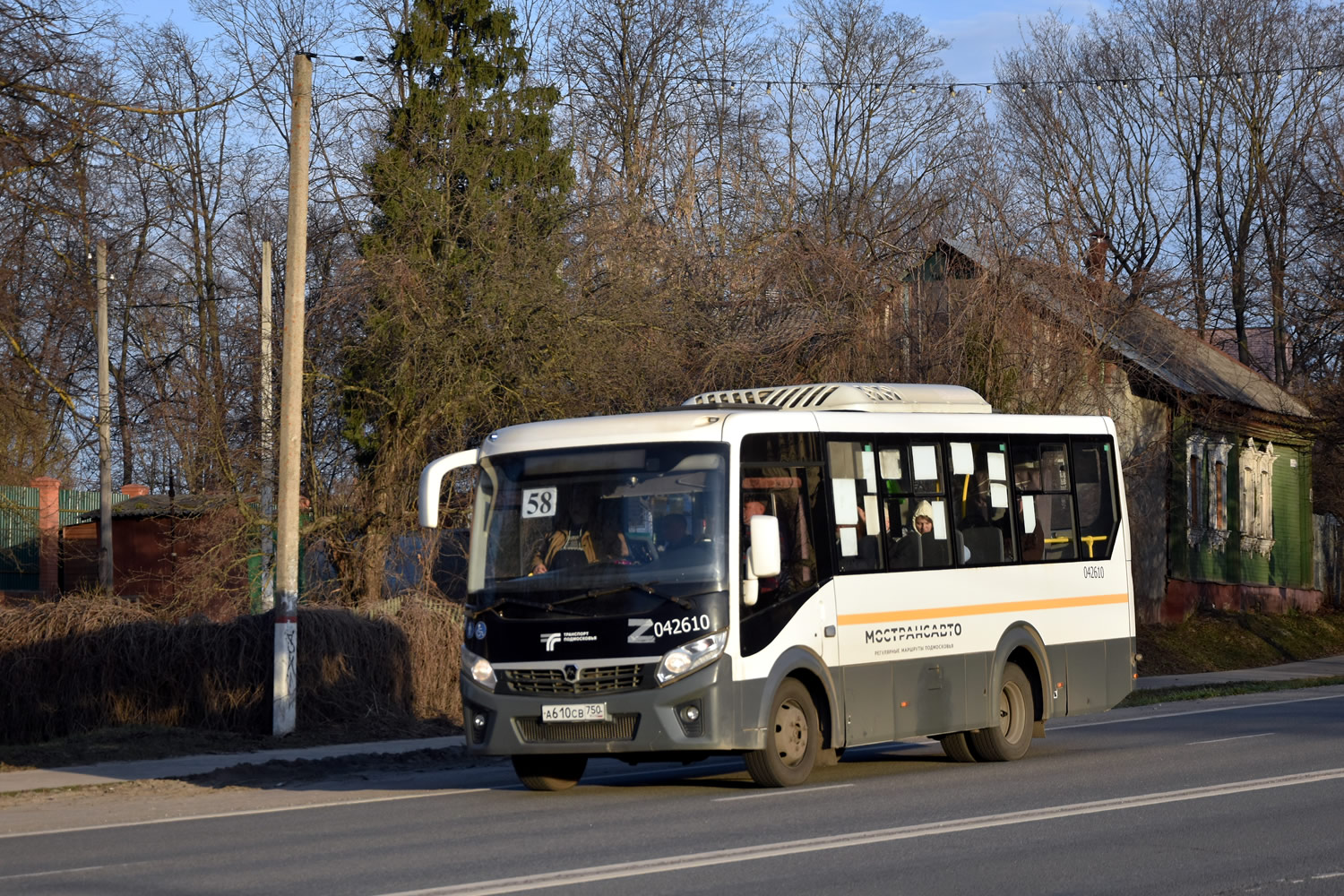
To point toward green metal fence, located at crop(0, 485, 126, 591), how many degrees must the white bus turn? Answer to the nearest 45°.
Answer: approximately 90° to its right

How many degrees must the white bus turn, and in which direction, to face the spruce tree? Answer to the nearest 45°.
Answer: approximately 90° to its right

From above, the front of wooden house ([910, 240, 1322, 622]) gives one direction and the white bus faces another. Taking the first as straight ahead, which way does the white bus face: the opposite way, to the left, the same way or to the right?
to the right

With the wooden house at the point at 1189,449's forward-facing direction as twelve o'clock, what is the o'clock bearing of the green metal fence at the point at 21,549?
The green metal fence is roughly at 4 o'clock from the wooden house.

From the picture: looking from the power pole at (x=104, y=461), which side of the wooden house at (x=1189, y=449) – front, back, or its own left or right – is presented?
right

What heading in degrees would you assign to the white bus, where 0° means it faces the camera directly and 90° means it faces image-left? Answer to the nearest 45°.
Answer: approximately 45°

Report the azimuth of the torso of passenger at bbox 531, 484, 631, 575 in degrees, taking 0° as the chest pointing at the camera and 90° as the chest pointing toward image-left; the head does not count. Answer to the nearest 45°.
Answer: approximately 45°

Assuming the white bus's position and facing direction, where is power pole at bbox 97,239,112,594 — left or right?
on its right

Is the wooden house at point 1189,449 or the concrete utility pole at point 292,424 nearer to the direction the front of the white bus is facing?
the concrete utility pole

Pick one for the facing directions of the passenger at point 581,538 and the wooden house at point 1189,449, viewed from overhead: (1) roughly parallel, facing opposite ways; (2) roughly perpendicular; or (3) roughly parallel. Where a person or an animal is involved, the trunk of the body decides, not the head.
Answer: roughly perpendicular

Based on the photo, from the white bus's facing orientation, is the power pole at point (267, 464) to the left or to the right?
on its right
